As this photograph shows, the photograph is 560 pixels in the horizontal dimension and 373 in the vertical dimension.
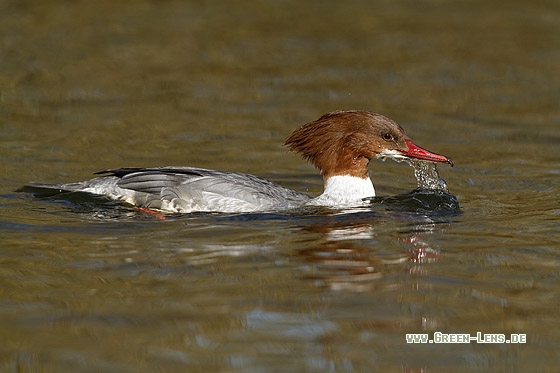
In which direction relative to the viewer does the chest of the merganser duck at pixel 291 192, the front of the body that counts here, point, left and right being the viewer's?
facing to the right of the viewer
